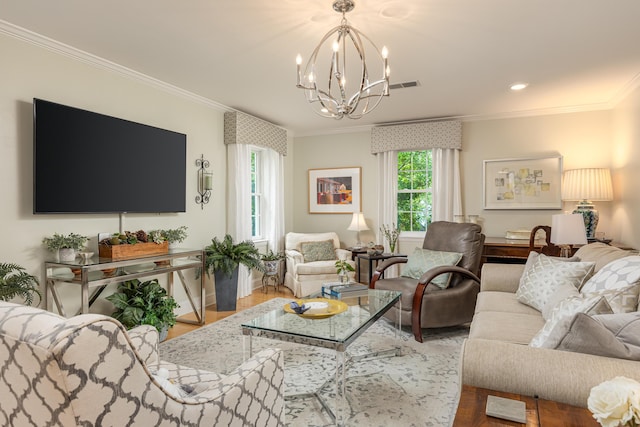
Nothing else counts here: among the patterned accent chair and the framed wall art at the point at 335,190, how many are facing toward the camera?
1

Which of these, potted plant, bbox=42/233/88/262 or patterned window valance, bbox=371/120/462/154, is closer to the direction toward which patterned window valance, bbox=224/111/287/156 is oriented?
the patterned window valance

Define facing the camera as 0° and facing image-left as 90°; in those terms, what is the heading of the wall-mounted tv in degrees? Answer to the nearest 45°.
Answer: approximately 315°

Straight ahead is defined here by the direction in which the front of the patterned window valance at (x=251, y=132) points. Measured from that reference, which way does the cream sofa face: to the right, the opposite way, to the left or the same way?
the opposite way

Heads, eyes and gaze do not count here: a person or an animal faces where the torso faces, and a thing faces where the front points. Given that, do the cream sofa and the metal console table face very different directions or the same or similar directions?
very different directions

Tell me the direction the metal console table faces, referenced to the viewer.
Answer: facing the viewer and to the right of the viewer

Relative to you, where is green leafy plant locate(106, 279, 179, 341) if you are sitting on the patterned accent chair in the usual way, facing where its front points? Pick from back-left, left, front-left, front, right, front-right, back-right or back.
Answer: front-left

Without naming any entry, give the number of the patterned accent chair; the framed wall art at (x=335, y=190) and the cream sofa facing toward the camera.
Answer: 1

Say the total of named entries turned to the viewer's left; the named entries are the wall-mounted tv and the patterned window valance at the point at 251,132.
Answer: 0

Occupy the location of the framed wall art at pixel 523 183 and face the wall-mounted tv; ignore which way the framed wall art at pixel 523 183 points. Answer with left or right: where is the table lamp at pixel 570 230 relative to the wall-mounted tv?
left

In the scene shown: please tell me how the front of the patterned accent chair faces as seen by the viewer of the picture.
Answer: facing away from the viewer and to the right of the viewer

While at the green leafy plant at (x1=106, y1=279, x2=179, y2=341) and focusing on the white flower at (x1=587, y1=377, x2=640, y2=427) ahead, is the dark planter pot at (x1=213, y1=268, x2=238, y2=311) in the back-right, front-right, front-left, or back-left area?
back-left

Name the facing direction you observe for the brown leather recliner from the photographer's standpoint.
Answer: facing the viewer and to the left of the viewer

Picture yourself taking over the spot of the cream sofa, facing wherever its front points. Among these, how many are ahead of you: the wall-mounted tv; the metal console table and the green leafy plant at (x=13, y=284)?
3

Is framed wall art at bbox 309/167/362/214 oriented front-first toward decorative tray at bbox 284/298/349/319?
yes

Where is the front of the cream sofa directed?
to the viewer's left

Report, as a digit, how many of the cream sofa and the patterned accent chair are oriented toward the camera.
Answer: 0

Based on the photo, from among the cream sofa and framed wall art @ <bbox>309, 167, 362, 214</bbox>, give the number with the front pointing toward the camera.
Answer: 1

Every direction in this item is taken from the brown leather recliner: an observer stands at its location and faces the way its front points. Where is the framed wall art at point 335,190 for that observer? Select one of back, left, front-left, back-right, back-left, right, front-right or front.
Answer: right

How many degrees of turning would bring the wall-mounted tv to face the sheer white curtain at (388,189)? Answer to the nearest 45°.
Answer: approximately 45° to its left
